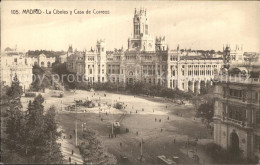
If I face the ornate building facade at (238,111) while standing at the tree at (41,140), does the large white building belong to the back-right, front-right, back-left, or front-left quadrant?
front-left

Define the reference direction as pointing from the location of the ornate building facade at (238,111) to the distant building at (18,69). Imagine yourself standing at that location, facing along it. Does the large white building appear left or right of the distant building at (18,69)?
right

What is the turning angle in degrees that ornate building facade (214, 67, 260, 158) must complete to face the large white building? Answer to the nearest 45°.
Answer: approximately 90° to its right

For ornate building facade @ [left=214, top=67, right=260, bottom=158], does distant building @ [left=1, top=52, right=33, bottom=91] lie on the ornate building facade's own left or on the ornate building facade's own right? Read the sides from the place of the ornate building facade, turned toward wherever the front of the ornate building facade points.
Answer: on the ornate building facade's own right

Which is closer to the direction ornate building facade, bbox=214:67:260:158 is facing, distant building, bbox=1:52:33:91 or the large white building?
the distant building

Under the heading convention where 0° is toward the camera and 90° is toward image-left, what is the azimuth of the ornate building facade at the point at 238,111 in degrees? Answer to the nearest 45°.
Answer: approximately 45°

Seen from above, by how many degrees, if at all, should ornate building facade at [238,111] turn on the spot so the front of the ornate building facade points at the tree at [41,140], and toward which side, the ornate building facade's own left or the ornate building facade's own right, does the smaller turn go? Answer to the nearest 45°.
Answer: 0° — it already faces it

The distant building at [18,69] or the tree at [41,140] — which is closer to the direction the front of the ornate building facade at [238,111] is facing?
the tree

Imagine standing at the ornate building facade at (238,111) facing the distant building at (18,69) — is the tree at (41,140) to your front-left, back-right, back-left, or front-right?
front-left

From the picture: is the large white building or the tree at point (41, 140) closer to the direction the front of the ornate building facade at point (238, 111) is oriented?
the tree
